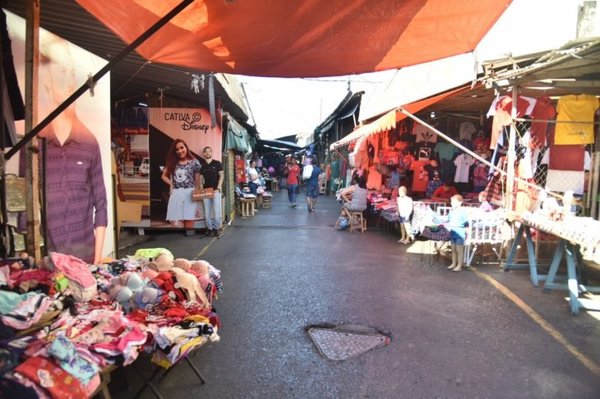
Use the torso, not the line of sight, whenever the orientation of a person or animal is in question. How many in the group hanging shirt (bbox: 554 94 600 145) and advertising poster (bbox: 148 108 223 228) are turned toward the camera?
2

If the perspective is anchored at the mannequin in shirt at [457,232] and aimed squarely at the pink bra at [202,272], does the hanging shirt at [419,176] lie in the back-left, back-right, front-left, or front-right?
back-right

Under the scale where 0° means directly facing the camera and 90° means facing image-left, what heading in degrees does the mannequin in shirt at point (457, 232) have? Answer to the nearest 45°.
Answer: approximately 45°

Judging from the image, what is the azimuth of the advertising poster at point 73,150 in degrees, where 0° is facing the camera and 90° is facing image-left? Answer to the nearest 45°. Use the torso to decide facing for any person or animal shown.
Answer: approximately 315°

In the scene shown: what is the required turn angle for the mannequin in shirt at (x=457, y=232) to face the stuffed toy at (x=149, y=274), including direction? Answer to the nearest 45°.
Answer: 0° — it already faces it
